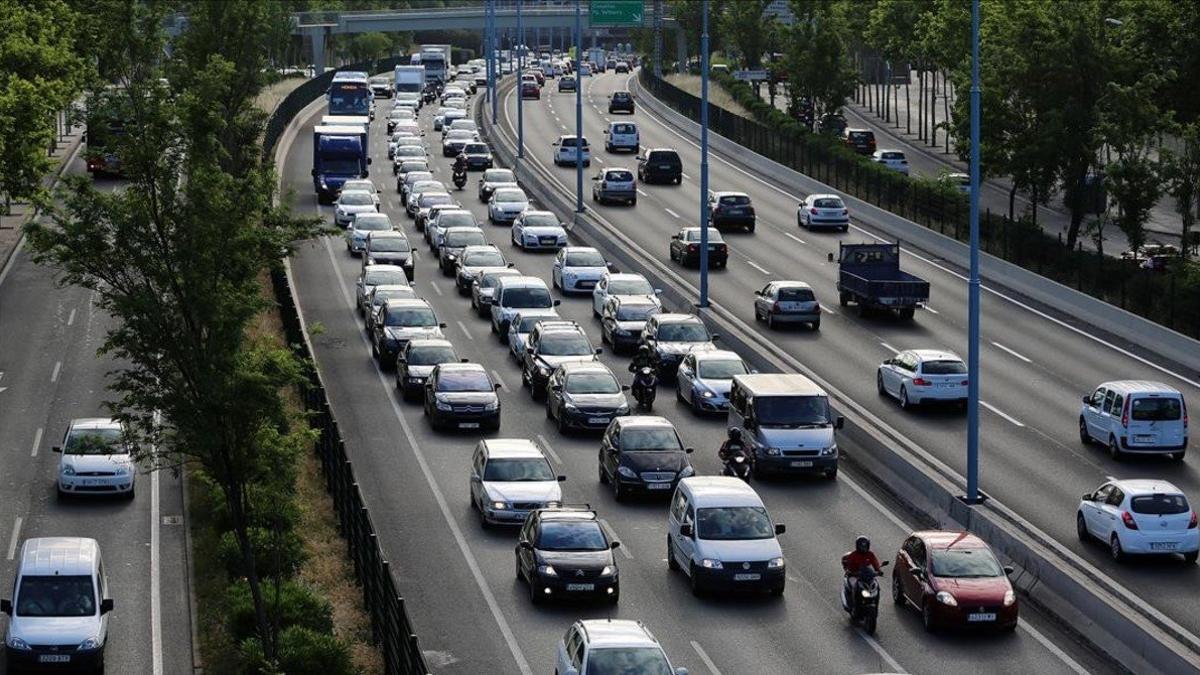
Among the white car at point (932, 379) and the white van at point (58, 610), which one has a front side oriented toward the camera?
the white van

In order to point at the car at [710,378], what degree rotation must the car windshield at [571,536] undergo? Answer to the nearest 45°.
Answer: approximately 180°

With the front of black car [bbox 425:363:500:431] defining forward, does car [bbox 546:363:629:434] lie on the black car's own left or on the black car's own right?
on the black car's own left

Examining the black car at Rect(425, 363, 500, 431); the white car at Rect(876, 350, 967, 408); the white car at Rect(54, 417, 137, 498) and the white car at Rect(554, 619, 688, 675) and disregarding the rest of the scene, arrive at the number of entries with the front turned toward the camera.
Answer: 3

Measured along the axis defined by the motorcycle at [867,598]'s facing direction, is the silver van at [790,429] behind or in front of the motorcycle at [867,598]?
behind

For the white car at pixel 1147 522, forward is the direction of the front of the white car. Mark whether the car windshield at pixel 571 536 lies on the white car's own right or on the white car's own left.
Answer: on the white car's own left

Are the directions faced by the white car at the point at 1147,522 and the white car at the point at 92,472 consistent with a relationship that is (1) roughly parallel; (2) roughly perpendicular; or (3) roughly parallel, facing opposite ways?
roughly parallel, facing opposite ways

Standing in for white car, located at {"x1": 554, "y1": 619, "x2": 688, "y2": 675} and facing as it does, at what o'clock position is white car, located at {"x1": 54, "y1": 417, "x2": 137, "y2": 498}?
white car, located at {"x1": 54, "y1": 417, "x2": 137, "y2": 498} is roughly at 5 o'clock from white car, located at {"x1": 554, "y1": 619, "x2": 688, "y2": 675}.

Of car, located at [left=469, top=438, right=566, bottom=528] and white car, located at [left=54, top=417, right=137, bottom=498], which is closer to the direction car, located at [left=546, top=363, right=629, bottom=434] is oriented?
the car

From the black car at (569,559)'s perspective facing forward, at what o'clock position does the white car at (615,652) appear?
The white car is roughly at 12 o'clock from the black car.

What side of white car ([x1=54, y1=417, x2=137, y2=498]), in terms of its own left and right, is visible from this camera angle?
front

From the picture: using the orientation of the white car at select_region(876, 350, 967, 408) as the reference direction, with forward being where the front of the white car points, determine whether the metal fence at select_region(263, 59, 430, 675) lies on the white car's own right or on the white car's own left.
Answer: on the white car's own left

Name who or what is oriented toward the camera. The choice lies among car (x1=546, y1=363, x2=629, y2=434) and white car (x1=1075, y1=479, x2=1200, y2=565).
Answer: the car

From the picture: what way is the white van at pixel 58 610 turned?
toward the camera

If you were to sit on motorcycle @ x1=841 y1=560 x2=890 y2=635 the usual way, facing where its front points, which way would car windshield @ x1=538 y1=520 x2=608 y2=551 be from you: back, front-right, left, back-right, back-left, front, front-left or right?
right

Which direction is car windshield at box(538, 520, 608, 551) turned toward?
toward the camera

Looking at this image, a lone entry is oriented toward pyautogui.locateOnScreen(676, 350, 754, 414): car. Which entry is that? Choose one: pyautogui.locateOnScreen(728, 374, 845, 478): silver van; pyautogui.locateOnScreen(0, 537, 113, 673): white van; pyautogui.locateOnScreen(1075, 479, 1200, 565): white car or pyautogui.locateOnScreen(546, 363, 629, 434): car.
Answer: the white car

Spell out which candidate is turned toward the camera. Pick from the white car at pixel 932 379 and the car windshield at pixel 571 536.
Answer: the car windshield

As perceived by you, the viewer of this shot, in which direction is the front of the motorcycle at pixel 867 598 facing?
facing the viewer

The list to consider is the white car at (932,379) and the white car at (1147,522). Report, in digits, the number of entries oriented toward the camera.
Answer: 0

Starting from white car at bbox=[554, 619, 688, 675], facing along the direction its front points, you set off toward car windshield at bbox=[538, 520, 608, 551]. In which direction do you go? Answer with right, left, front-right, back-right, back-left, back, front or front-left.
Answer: back

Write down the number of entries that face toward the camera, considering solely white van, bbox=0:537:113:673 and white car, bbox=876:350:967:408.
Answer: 1
